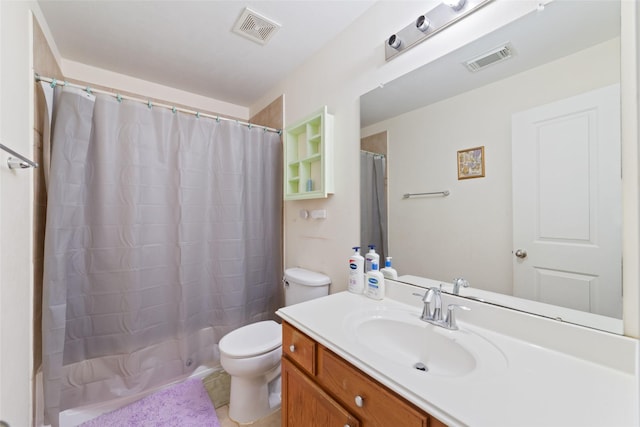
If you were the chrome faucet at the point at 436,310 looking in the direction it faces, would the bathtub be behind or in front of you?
in front

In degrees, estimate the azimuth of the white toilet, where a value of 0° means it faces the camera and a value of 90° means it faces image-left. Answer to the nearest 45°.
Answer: approximately 45°

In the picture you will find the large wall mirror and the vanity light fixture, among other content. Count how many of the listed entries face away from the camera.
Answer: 0

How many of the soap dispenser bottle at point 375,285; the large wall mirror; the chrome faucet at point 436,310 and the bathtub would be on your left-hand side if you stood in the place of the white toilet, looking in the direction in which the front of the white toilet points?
3

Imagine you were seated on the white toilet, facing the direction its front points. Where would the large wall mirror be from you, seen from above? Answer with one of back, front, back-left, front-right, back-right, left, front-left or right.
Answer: left

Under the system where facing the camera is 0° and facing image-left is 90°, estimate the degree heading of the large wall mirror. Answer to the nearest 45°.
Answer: approximately 45°
